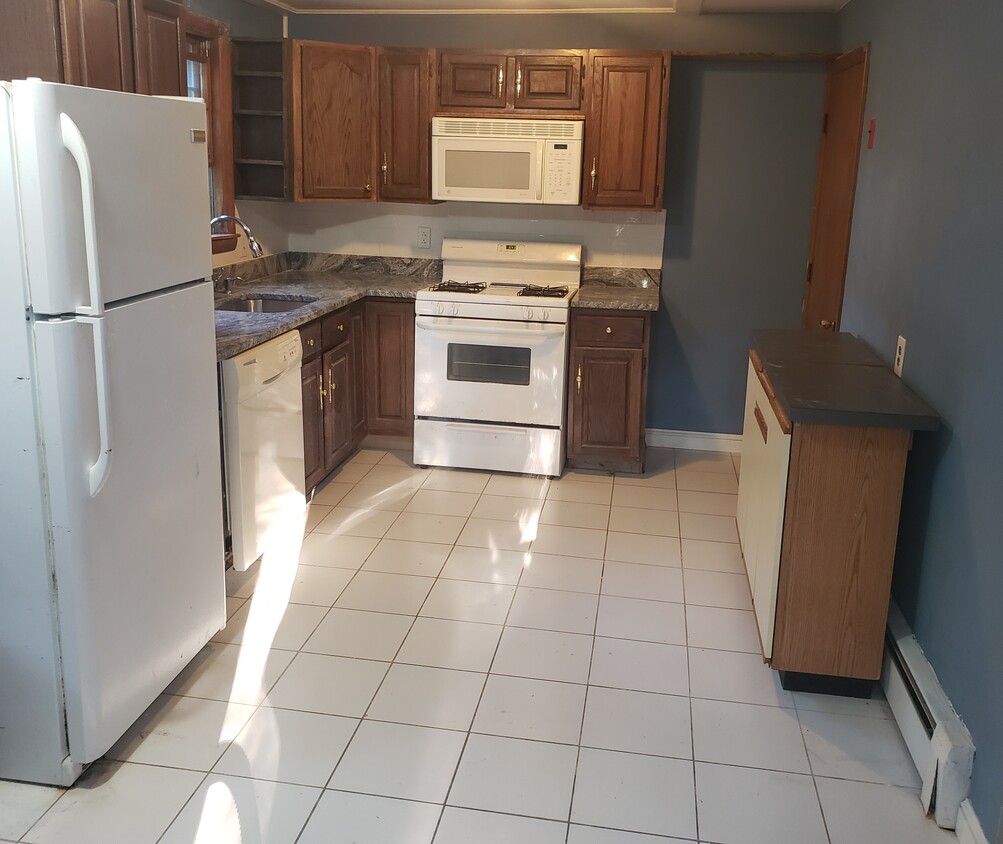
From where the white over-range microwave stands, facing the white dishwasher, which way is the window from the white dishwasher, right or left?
right

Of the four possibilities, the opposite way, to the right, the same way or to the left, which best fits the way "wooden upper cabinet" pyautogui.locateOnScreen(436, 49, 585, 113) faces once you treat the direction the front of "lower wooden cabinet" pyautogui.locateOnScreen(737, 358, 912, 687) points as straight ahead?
to the left

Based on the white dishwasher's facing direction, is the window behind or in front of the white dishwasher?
behind

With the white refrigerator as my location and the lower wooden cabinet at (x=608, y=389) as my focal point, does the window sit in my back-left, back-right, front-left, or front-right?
front-left

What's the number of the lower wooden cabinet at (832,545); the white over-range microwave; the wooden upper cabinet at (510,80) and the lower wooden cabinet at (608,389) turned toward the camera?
3

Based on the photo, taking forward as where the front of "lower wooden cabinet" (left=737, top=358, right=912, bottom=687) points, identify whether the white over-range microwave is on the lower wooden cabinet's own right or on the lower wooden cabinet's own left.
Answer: on the lower wooden cabinet's own right

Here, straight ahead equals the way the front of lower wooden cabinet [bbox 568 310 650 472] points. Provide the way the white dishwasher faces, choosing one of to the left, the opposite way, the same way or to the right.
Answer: to the left

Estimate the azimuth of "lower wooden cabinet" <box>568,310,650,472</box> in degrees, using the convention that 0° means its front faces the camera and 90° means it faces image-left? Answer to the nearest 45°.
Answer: approximately 0°

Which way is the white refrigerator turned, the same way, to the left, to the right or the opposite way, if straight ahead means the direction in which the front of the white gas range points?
to the left

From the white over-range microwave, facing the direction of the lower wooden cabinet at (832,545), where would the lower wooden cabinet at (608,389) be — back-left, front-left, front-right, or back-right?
front-left

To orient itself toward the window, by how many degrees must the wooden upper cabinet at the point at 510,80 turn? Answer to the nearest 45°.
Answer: approximately 90° to its right

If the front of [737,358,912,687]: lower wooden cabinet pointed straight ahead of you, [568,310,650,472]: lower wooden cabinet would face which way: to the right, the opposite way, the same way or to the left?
to the left

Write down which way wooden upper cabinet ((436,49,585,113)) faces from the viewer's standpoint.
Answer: facing the viewer

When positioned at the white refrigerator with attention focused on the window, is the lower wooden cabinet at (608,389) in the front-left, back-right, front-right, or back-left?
front-right

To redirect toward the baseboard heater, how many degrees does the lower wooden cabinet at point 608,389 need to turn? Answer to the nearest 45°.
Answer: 0° — it already faces it

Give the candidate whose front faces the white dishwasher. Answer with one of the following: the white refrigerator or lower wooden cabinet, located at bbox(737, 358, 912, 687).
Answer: the lower wooden cabinet

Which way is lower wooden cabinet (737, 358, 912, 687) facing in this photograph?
to the viewer's left

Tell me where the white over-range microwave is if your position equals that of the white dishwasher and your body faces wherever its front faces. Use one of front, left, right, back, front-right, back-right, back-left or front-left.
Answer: left

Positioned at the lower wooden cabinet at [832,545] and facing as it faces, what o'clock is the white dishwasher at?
The white dishwasher is roughly at 12 o'clock from the lower wooden cabinet.
